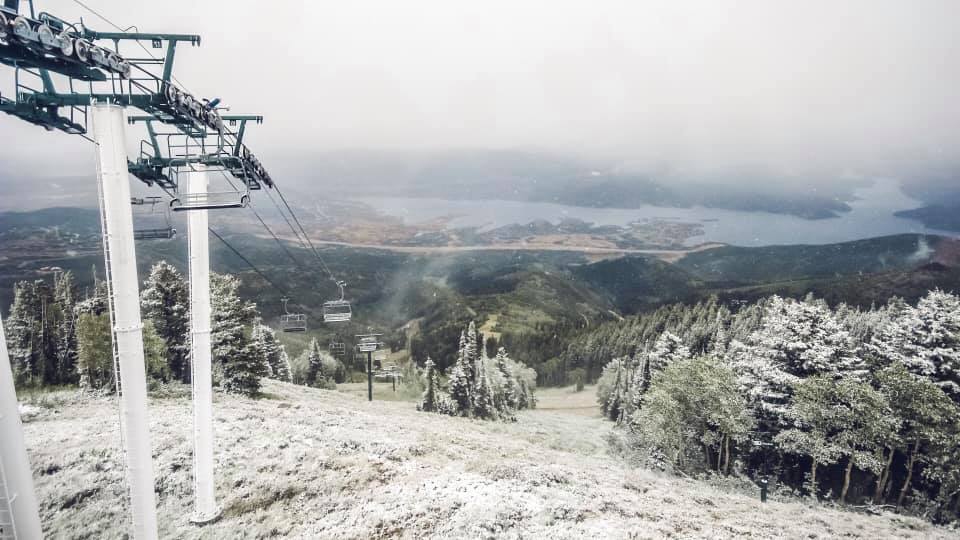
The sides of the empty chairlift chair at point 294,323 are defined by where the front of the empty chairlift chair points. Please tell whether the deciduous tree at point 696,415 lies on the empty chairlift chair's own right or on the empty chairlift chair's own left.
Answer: on the empty chairlift chair's own left

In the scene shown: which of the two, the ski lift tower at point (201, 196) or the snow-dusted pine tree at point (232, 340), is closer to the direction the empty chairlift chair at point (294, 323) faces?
the ski lift tower

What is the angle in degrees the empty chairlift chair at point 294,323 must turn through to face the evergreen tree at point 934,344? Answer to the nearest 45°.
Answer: approximately 90° to its left

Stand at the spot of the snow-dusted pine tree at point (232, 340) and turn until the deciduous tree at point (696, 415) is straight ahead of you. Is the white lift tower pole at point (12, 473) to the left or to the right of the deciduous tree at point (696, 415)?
right

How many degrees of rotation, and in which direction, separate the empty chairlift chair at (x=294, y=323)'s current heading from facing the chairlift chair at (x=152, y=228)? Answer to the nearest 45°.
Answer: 0° — it already faces it

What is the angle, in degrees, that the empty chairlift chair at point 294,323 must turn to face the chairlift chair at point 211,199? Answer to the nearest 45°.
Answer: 0° — it already faces it

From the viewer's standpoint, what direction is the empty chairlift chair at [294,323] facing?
toward the camera

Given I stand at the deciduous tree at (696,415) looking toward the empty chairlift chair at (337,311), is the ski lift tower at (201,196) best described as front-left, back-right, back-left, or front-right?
front-left

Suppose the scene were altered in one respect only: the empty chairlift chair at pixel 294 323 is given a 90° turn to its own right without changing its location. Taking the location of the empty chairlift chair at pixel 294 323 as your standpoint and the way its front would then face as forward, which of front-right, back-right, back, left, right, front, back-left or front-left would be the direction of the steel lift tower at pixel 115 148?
left

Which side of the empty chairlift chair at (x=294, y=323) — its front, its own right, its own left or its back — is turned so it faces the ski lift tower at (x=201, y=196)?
front

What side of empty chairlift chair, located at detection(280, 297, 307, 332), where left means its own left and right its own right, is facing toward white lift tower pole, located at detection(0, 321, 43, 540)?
front
